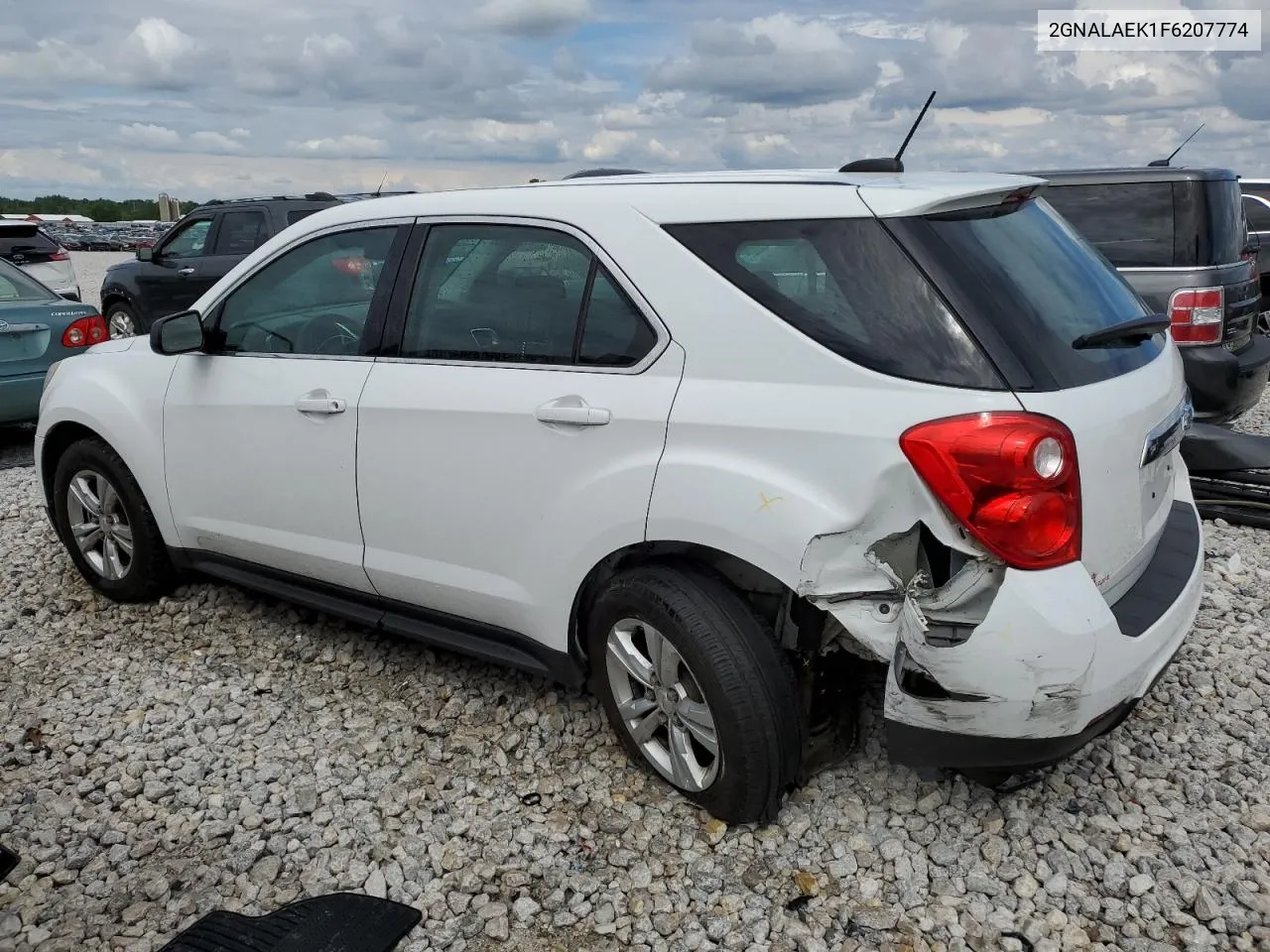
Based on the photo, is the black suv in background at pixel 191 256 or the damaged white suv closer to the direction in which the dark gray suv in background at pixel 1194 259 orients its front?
the black suv in background

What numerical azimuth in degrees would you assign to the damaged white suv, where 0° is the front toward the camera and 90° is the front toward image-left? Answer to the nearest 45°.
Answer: approximately 135°

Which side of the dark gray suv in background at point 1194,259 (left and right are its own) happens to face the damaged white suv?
left

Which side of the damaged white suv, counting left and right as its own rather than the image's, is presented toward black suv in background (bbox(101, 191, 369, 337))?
front

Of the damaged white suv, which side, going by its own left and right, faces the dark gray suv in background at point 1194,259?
right

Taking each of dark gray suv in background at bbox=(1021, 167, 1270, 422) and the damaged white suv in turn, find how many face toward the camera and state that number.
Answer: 0
